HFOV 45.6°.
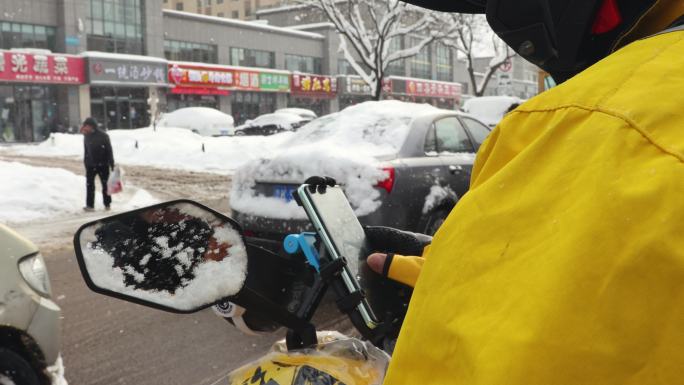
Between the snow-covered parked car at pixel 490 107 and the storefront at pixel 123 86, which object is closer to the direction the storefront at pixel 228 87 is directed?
the snow-covered parked car

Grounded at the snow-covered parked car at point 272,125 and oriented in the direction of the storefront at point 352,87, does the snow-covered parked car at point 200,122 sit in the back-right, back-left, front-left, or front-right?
back-left

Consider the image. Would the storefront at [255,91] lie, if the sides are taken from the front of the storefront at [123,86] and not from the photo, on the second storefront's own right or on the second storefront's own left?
on the second storefront's own left

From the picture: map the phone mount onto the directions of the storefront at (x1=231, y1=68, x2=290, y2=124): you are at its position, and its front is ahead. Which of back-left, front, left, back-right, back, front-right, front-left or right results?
front-right

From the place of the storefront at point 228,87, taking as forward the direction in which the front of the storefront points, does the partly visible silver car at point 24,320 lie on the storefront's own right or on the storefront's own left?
on the storefront's own right

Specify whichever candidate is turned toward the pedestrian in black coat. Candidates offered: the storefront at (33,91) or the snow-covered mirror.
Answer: the storefront

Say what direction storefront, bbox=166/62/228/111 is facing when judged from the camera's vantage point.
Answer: facing the viewer and to the right of the viewer

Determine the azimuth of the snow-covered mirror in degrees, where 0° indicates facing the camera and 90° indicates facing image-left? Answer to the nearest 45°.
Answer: approximately 0°

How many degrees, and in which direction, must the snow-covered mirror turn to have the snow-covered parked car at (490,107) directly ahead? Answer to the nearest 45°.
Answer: approximately 135° to its left

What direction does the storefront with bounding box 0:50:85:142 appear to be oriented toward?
toward the camera
